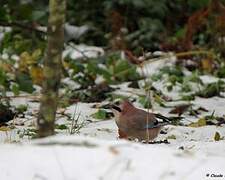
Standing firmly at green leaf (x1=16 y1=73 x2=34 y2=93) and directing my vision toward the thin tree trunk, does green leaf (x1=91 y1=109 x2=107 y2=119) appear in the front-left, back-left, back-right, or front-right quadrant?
front-left

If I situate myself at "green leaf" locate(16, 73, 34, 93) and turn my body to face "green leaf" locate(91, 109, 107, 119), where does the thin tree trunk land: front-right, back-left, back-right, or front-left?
front-right

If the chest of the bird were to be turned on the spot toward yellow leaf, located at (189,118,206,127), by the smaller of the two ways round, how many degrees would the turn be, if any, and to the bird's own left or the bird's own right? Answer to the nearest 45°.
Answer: approximately 135° to the bird's own right

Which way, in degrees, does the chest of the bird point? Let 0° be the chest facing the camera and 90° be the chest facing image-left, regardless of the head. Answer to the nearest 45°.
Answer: approximately 90°

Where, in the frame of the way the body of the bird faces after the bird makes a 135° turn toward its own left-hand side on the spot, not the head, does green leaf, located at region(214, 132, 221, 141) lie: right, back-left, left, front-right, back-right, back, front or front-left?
front-left

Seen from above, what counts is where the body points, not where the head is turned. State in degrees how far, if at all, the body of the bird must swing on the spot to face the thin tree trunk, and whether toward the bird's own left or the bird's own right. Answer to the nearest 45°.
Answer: approximately 45° to the bird's own left

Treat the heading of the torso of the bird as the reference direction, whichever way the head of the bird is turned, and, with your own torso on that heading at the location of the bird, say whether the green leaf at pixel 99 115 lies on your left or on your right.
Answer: on your right

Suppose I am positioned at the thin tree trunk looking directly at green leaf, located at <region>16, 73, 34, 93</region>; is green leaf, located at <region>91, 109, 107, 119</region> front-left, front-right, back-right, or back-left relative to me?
front-right

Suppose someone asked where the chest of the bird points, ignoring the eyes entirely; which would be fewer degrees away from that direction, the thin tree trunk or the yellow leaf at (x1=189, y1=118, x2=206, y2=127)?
the thin tree trunk

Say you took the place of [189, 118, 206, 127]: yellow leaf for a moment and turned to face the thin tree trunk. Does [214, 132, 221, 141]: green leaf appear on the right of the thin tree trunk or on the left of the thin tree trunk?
left

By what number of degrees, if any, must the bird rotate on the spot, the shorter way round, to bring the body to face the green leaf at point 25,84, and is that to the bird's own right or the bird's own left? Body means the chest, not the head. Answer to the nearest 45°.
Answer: approximately 45° to the bird's own right
